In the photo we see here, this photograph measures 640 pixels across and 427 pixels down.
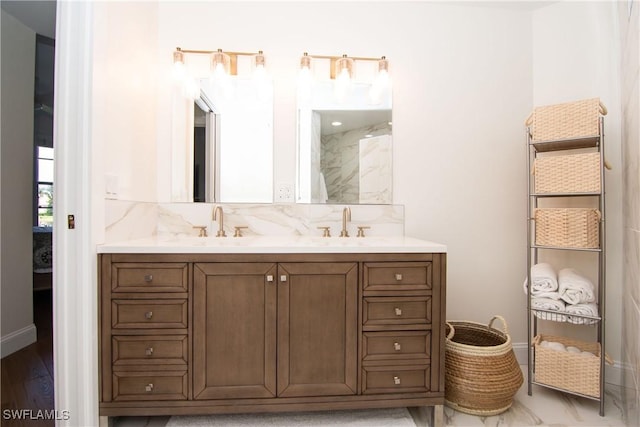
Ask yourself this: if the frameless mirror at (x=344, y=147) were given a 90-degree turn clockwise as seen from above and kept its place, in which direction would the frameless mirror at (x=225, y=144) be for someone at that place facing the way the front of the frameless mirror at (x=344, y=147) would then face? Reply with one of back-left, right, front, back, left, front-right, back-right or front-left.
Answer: front

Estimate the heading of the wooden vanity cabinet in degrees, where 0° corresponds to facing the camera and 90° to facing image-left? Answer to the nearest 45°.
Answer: approximately 0°

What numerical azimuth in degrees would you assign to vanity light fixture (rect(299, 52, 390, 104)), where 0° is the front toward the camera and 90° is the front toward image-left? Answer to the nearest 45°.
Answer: approximately 0°

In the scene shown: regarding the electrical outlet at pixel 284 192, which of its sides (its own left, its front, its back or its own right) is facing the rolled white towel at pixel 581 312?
left

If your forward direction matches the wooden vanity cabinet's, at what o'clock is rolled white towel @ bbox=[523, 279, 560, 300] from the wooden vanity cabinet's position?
The rolled white towel is roughly at 9 o'clock from the wooden vanity cabinet.

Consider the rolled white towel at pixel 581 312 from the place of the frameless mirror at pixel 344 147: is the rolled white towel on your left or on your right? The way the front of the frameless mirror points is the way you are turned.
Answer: on your left

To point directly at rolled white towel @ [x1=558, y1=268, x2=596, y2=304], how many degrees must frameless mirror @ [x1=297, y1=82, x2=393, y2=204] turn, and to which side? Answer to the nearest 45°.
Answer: approximately 90° to its left

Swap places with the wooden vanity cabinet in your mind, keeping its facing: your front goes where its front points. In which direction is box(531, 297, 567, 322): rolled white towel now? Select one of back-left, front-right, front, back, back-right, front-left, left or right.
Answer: left
